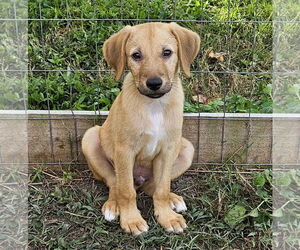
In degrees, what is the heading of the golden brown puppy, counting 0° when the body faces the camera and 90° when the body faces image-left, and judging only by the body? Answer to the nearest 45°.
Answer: approximately 0°
